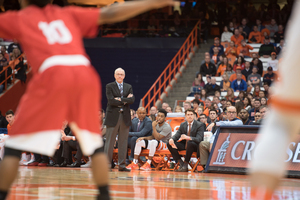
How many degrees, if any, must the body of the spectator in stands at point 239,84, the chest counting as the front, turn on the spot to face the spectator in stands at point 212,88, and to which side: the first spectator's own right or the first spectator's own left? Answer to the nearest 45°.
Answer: approximately 90° to the first spectator's own right

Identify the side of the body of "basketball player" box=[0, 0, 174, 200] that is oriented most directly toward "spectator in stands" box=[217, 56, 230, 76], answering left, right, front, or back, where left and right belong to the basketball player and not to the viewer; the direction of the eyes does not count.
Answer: front

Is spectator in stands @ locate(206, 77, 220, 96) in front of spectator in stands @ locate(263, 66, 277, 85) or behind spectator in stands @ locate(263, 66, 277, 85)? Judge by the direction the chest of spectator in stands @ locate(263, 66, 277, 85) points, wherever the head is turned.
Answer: in front

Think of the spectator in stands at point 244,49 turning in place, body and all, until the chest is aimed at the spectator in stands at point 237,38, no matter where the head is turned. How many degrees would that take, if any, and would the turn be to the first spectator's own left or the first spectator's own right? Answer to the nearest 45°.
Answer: approximately 135° to the first spectator's own right

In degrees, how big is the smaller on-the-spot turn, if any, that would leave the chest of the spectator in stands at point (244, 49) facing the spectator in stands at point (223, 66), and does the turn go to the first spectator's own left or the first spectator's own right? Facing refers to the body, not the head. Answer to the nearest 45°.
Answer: approximately 45° to the first spectator's own right

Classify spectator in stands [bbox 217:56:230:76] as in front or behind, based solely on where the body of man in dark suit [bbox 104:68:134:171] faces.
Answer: behind

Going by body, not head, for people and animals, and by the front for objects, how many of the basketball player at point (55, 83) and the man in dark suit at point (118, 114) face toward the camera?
1

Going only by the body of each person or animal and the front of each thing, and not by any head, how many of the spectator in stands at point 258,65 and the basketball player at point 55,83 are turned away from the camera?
1

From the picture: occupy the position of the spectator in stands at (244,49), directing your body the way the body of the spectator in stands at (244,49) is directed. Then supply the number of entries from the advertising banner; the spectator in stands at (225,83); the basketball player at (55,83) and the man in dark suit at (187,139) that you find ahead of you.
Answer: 4

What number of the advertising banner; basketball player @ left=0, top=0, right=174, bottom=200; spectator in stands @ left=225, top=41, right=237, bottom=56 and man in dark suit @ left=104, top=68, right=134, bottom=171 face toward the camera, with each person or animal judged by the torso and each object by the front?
3

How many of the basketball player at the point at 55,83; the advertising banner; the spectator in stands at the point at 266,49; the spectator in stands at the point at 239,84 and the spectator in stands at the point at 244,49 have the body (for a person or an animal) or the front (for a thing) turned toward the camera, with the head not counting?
4

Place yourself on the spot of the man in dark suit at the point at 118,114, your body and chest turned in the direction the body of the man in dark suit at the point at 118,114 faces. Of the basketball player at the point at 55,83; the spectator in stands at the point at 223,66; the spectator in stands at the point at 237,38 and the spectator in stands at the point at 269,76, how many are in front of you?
1

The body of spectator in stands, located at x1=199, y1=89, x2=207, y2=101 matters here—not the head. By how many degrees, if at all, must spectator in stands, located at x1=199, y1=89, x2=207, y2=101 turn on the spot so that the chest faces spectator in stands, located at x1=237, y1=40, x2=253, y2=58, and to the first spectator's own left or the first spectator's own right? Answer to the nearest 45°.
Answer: approximately 180°

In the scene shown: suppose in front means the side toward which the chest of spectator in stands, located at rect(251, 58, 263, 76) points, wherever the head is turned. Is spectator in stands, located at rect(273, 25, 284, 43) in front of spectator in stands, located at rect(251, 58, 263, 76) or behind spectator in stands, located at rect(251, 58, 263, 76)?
behind
